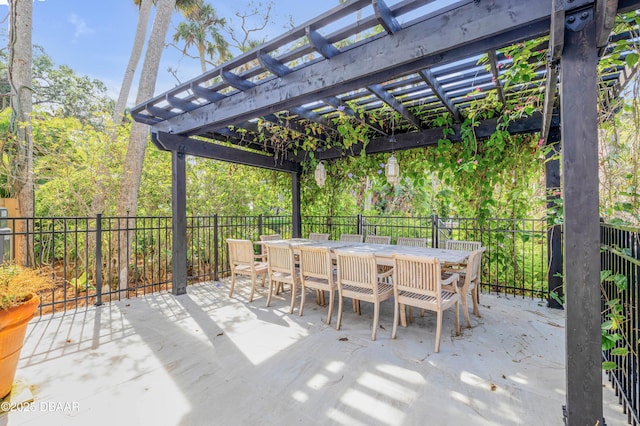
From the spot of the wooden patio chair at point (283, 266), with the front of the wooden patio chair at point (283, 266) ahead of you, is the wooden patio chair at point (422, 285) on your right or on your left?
on your right

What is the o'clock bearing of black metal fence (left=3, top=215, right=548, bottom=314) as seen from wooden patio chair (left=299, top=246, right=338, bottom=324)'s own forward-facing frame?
The black metal fence is roughly at 11 o'clock from the wooden patio chair.

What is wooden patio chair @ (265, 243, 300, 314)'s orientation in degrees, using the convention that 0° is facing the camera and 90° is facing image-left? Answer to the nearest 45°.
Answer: approximately 225°

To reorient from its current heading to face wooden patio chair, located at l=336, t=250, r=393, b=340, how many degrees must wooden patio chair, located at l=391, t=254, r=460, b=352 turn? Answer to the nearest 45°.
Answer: approximately 135° to its left

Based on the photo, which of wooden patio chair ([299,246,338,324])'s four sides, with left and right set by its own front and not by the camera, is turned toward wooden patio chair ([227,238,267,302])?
left

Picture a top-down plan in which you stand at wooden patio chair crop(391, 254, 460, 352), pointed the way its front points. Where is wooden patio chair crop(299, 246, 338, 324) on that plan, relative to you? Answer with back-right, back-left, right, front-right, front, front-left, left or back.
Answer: back-left

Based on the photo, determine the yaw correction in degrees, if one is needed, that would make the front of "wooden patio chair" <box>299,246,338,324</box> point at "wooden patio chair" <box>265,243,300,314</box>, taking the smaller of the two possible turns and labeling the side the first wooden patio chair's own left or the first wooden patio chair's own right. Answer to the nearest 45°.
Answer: approximately 90° to the first wooden patio chair's own left

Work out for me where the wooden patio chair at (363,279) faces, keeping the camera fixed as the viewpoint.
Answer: facing away from the viewer and to the right of the viewer

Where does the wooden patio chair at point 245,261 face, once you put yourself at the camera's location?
facing away from the viewer and to the right of the viewer

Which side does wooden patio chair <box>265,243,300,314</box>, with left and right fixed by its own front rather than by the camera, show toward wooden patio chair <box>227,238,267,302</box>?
left

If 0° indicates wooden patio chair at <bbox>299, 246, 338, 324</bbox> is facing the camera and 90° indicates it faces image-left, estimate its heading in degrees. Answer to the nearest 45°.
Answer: approximately 225°
